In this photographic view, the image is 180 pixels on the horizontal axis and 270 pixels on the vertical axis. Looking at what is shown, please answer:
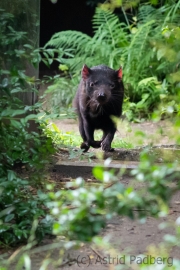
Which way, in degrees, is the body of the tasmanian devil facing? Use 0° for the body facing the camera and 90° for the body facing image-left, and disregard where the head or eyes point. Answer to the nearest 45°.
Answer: approximately 0°
